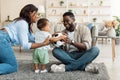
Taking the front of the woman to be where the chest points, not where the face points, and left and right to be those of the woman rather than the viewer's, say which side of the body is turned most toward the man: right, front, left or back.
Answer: front

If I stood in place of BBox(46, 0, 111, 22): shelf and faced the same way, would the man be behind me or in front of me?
in front

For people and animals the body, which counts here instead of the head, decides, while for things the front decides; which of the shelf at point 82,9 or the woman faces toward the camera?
the shelf

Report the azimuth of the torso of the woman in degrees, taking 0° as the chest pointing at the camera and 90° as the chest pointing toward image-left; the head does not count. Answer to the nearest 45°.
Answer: approximately 270°

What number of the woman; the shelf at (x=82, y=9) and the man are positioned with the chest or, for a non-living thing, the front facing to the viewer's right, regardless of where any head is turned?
1

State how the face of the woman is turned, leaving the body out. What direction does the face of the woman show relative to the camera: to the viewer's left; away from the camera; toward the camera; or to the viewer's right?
to the viewer's right

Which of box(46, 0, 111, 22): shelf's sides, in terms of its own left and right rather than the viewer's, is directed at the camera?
front

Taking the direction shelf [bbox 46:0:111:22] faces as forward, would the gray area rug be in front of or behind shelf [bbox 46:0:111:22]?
in front

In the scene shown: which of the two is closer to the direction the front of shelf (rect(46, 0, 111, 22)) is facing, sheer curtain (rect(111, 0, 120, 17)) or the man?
the man

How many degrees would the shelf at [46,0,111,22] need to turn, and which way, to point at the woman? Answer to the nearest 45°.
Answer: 0° — it already faces them

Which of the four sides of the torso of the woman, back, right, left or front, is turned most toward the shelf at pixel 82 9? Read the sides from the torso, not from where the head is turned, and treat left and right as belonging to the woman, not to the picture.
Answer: left

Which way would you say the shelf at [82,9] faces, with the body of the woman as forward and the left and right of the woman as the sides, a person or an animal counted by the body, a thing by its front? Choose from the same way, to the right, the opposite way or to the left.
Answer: to the right

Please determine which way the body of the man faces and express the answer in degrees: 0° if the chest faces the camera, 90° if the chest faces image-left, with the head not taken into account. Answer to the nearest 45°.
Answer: approximately 45°
